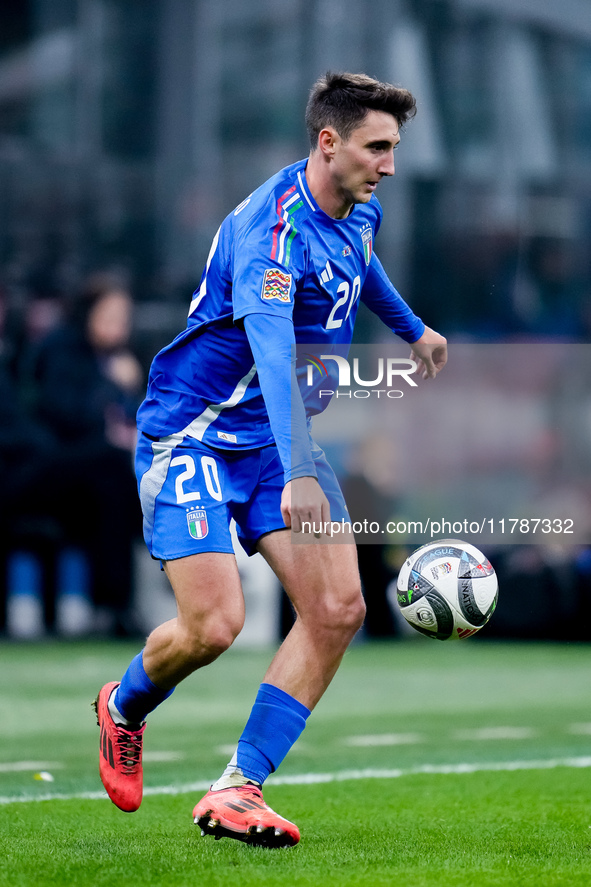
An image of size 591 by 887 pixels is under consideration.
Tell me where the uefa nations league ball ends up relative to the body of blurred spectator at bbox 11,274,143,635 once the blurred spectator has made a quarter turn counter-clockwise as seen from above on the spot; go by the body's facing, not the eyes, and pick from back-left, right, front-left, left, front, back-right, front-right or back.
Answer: back-right

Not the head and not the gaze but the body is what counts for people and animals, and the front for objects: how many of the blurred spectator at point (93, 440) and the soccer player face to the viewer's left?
0

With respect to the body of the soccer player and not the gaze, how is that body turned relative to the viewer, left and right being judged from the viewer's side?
facing the viewer and to the right of the viewer

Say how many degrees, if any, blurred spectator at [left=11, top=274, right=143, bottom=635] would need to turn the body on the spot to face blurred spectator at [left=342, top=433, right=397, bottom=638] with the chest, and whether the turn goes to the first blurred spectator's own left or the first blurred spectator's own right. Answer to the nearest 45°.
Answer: approximately 45° to the first blurred spectator's own left
